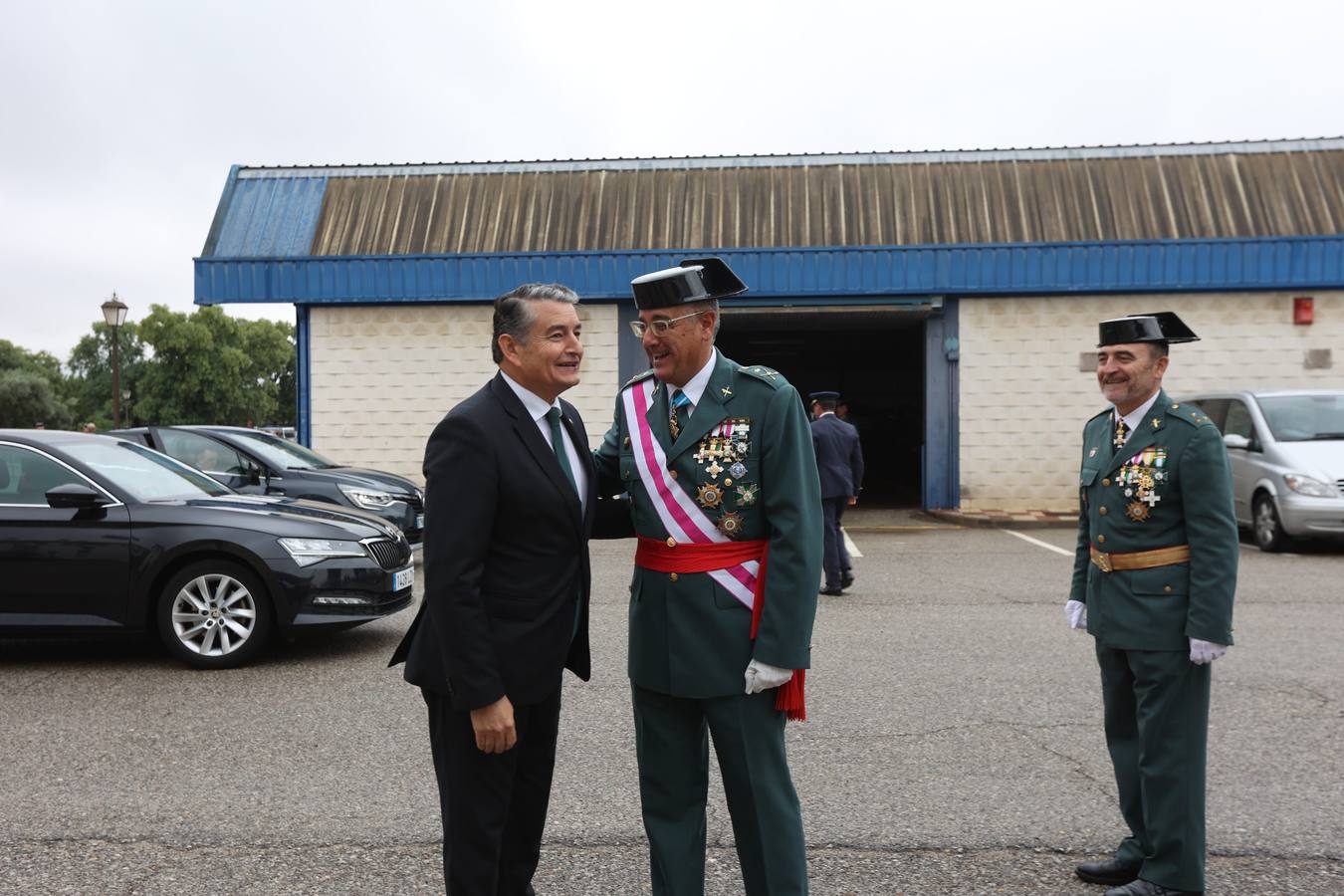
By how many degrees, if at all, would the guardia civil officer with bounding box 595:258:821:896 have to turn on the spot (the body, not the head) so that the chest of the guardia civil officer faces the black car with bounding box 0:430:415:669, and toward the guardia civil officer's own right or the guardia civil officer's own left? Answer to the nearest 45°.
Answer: approximately 90° to the guardia civil officer's own right

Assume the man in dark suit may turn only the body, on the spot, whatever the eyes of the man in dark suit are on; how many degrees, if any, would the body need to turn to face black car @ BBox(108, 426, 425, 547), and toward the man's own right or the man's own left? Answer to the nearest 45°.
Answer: approximately 135° to the man's own left

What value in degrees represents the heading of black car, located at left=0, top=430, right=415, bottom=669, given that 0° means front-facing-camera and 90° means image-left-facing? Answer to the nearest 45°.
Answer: approximately 270°

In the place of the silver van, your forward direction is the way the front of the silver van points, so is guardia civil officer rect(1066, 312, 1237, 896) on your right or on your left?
on your right

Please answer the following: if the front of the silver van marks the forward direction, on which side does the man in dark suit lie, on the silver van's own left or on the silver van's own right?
on the silver van's own right

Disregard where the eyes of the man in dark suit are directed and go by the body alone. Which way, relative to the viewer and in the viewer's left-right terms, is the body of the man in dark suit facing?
facing the viewer and to the right of the viewer

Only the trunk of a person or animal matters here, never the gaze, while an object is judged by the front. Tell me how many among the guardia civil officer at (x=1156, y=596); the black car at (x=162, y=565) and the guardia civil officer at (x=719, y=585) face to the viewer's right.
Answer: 1

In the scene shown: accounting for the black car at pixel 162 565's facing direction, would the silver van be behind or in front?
in front

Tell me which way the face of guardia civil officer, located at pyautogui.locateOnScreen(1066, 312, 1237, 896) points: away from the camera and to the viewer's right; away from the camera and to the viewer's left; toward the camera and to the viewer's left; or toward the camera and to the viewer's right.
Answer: toward the camera and to the viewer's left

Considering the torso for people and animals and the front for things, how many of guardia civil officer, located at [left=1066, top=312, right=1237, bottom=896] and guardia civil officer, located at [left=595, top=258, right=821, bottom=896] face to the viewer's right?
0

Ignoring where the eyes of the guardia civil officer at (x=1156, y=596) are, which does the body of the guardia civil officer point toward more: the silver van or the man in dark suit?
the man in dark suit

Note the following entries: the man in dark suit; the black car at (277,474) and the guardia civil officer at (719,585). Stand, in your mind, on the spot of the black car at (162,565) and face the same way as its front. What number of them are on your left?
1

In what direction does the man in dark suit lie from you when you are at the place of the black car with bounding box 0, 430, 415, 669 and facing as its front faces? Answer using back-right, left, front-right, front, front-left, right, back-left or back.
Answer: right

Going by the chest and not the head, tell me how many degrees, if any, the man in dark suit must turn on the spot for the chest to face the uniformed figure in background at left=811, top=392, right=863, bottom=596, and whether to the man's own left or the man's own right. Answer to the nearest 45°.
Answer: approximately 90° to the man's own left

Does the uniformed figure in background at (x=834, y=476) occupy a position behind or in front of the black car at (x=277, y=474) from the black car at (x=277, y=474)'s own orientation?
in front
